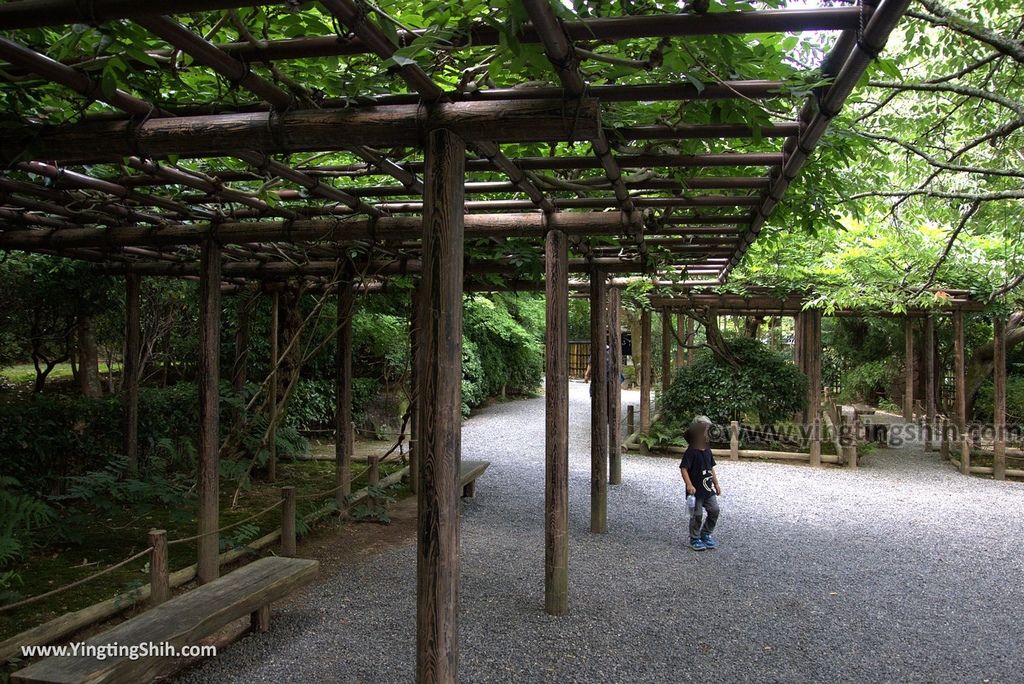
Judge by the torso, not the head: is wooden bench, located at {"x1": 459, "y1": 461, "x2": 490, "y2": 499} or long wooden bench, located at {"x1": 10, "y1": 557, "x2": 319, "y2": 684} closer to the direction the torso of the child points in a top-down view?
the long wooden bench

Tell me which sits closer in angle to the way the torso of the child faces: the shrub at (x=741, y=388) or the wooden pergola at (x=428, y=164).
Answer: the wooden pergola

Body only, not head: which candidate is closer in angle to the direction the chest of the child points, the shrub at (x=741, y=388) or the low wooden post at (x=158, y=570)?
the low wooden post

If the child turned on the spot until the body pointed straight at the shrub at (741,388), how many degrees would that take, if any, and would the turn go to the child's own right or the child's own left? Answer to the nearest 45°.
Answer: approximately 135° to the child's own left

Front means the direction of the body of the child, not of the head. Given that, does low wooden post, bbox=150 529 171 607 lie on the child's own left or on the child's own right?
on the child's own right

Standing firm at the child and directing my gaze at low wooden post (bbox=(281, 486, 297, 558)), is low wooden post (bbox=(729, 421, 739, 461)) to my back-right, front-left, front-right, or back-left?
back-right

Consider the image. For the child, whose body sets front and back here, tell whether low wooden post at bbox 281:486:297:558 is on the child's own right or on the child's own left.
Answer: on the child's own right

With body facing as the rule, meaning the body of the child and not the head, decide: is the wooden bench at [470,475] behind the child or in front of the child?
behind

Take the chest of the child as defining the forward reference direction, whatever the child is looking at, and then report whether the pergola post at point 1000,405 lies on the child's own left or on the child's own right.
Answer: on the child's own left

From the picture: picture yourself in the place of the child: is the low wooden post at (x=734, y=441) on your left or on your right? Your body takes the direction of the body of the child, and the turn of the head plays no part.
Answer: on your left

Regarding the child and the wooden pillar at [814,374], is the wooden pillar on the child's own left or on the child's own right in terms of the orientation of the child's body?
on the child's own left
